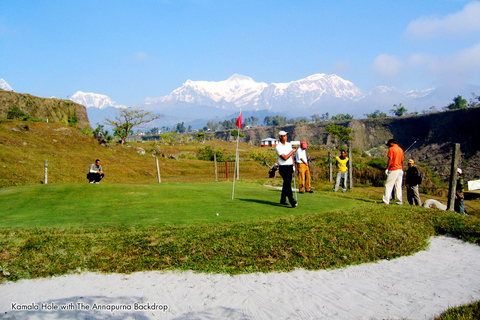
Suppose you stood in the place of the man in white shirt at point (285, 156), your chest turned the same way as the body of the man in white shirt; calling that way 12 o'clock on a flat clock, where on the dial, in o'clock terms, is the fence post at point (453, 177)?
The fence post is roughly at 10 o'clock from the man in white shirt.

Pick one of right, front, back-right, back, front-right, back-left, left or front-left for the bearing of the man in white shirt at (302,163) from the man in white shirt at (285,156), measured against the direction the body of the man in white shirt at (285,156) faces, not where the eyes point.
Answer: back-left

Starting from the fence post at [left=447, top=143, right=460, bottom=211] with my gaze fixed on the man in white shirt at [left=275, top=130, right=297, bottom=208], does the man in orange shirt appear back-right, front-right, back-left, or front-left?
front-right

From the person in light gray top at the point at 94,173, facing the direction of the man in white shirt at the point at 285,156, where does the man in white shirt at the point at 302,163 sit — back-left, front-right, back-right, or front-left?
front-left

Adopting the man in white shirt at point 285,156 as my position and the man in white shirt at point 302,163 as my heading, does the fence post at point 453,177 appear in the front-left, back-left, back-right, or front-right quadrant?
front-right

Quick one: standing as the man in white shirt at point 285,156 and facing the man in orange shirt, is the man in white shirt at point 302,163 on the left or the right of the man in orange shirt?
left

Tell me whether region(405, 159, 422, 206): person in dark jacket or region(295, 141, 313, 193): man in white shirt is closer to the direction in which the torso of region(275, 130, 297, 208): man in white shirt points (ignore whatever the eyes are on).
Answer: the person in dark jacket

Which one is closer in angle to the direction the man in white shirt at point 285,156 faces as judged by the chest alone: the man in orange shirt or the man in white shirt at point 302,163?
the man in orange shirt

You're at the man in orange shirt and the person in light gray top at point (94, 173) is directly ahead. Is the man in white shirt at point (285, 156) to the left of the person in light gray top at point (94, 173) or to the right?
left

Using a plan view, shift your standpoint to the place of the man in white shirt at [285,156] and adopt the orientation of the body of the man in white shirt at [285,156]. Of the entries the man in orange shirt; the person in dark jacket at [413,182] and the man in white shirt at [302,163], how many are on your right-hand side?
0

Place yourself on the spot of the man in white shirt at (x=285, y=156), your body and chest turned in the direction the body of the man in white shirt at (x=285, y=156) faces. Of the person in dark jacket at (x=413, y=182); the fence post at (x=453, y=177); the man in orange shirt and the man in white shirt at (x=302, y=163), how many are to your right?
0

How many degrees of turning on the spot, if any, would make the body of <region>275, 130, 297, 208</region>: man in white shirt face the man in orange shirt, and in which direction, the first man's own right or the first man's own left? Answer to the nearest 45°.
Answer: approximately 90° to the first man's own left

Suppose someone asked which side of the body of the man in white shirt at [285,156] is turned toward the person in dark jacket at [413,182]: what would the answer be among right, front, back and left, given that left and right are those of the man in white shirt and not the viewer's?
left
